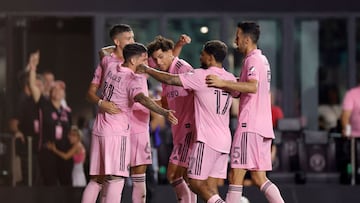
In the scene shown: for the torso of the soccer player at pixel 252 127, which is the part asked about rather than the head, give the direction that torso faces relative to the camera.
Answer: to the viewer's left

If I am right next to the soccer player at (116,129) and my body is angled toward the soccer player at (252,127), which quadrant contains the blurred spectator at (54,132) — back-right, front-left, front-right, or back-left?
back-left

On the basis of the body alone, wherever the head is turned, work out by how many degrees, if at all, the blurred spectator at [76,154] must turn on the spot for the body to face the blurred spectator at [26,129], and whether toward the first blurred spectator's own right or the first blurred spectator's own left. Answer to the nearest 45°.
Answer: approximately 45° to the first blurred spectator's own right

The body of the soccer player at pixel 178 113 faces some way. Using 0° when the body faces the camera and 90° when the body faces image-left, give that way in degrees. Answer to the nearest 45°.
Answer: approximately 45°

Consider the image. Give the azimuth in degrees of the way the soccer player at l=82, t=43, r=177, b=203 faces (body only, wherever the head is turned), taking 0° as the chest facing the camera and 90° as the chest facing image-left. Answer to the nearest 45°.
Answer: approximately 225°
